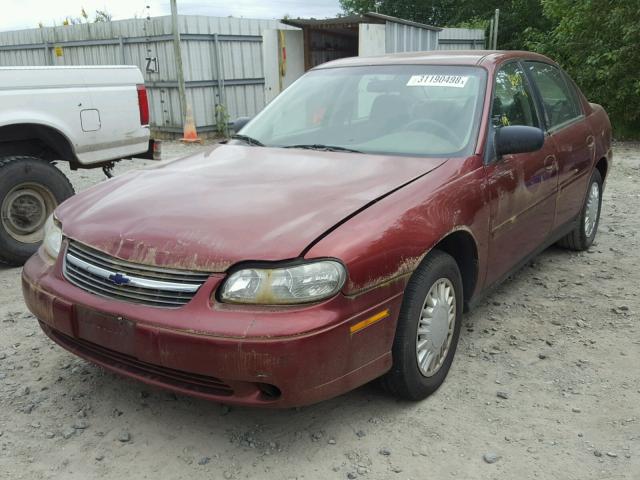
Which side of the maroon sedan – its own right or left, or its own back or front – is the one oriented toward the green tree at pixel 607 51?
back

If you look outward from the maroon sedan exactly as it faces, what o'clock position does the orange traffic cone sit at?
The orange traffic cone is roughly at 4 o'clock from the maroon sedan.

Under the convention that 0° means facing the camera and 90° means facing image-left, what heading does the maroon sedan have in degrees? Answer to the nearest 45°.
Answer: approximately 45°

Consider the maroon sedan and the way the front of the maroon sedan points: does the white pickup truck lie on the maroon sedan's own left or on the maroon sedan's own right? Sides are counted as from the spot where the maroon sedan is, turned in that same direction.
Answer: on the maroon sedan's own right
